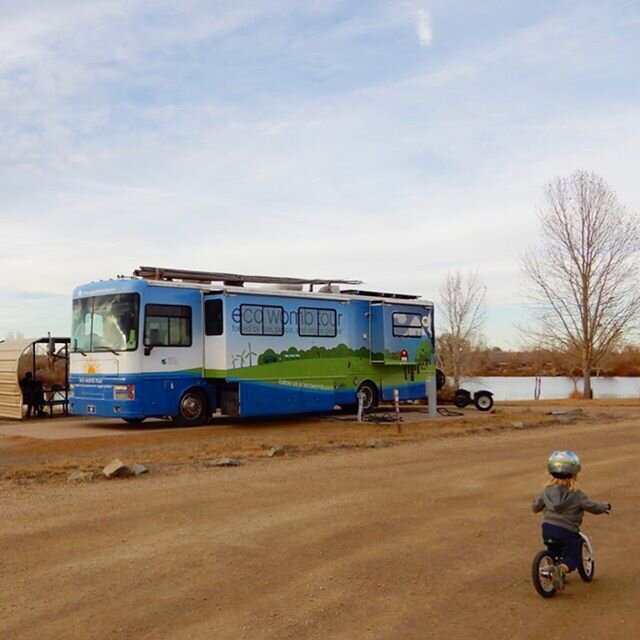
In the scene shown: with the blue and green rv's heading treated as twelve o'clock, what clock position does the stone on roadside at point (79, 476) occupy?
The stone on roadside is roughly at 11 o'clock from the blue and green rv.

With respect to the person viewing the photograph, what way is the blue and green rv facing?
facing the viewer and to the left of the viewer

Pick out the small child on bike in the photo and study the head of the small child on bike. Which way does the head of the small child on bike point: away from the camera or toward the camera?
away from the camera

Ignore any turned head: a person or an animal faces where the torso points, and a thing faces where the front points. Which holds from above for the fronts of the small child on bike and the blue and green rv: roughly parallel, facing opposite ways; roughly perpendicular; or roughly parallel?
roughly parallel, facing opposite ways

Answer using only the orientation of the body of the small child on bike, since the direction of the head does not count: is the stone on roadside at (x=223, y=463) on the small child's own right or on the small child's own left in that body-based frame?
on the small child's own left

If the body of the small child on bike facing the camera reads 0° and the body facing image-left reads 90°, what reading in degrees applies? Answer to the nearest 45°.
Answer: approximately 225°

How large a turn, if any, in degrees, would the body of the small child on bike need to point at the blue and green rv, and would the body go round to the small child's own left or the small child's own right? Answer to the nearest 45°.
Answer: approximately 90° to the small child's own left
